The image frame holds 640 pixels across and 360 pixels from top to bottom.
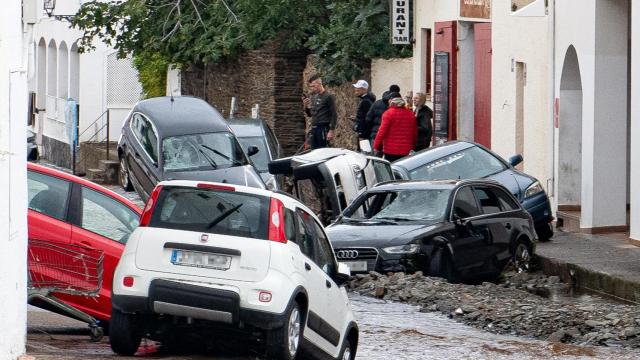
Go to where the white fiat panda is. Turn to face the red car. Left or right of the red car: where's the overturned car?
right

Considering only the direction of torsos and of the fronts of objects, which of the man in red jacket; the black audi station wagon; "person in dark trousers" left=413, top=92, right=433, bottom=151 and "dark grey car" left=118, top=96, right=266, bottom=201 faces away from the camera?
the man in red jacket

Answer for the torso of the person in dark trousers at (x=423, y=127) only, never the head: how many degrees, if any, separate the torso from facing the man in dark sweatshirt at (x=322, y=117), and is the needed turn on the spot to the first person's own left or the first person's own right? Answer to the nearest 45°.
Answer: approximately 45° to the first person's own right

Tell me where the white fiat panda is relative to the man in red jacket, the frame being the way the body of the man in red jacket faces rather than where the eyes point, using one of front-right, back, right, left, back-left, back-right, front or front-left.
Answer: back

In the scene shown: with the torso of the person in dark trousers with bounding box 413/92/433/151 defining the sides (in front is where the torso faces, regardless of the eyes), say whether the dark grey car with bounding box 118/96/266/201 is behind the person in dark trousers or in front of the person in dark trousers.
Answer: in front

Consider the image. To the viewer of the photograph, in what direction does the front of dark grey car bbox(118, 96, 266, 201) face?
facing the viewer and to the right of the viewer

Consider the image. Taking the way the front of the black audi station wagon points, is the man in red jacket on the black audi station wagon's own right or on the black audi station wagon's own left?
on the black audi station wagon's own right

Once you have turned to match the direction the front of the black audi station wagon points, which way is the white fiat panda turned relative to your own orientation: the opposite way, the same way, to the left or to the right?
the opposite way

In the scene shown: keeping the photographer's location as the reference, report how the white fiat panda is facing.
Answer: facing away from the viewer and to the right of the viewer

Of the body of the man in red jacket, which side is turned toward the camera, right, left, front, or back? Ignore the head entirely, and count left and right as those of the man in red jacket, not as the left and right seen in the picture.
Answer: back

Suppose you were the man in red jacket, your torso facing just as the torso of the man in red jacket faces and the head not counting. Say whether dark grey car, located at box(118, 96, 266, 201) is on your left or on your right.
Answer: on your left

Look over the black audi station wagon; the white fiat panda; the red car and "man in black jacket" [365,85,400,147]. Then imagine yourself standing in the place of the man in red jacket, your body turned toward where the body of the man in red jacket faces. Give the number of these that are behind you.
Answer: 3

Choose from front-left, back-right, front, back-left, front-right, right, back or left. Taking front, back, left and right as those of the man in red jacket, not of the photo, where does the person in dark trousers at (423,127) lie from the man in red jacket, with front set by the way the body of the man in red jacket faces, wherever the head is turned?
front-right

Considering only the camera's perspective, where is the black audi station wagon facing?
facing the viewer and to the left of the viewer
